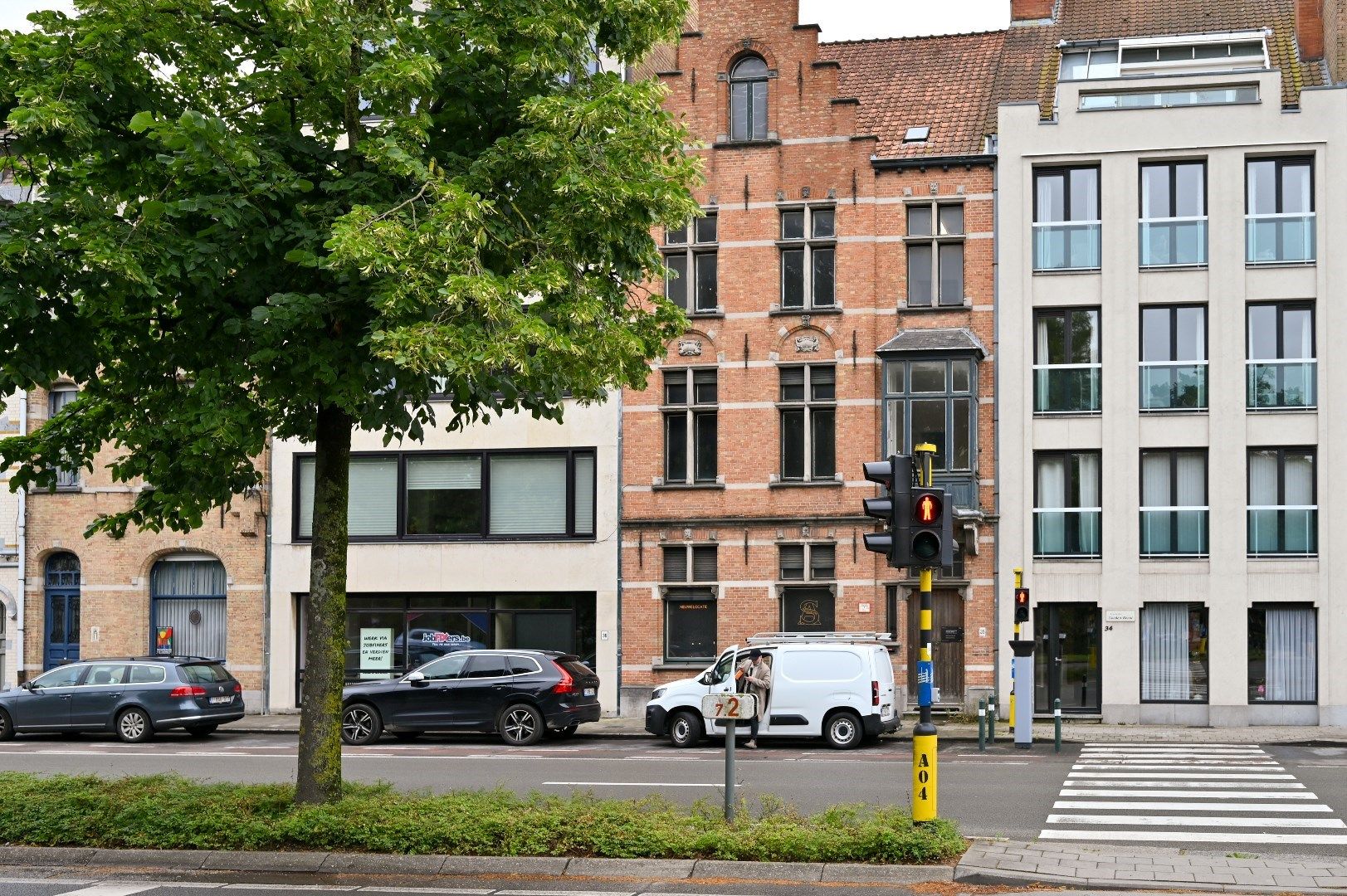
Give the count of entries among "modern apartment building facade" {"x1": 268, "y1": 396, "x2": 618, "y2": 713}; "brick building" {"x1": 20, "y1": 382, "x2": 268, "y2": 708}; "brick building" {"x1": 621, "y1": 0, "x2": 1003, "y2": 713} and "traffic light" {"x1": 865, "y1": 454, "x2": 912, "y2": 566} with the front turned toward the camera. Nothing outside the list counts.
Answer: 3

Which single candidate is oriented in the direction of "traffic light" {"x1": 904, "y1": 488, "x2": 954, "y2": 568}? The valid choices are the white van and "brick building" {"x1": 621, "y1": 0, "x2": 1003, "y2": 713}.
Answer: the brick building

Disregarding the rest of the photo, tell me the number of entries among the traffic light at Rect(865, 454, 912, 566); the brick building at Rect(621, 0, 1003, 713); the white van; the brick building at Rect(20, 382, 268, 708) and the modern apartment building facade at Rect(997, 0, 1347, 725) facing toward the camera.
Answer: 3

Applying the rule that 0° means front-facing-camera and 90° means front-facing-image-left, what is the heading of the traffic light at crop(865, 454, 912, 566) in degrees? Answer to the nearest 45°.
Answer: approximately 90°

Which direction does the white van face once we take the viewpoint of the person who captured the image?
facing to the left of the viewer

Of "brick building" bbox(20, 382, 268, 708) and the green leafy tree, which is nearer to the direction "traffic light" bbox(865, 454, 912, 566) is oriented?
the green leafy tree

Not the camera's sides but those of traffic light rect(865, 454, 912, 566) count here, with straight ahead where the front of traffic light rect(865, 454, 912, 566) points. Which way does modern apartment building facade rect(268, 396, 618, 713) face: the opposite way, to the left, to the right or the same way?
to the left

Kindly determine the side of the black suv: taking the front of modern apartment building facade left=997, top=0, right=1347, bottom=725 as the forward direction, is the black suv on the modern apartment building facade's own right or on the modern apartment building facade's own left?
on the modern apartment building facade's own right

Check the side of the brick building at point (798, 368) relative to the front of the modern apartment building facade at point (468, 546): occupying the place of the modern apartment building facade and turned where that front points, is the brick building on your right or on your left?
on your left

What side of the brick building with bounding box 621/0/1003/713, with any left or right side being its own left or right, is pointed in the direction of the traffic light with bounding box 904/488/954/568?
front

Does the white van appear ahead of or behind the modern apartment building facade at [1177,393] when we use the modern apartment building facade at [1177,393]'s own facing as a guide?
ahead

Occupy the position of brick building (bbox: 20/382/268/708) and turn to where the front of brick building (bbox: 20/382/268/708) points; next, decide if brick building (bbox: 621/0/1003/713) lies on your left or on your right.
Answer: on your left

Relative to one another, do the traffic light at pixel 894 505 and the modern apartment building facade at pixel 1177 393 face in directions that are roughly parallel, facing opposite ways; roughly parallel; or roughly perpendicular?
roughly perpendicular
